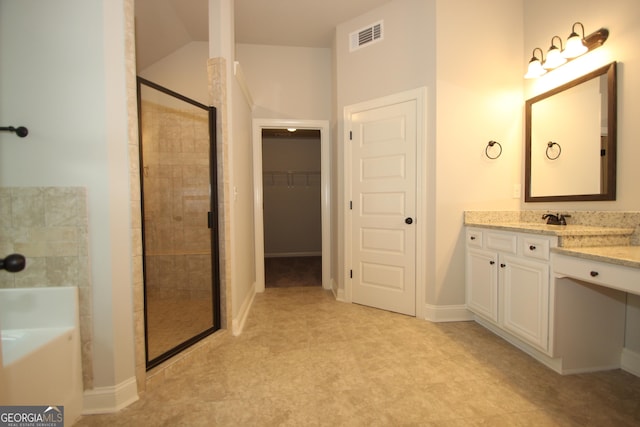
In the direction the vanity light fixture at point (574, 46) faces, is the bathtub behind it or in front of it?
in front

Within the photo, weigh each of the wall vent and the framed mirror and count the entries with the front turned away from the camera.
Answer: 0

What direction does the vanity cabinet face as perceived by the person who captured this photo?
facing the viewer and to the left of the viewer

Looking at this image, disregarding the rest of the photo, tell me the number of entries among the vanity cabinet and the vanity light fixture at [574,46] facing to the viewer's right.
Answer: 0

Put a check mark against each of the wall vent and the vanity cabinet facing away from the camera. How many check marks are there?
0

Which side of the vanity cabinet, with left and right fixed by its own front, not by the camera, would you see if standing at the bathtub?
front
